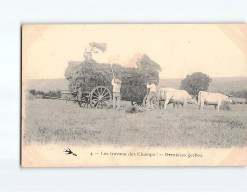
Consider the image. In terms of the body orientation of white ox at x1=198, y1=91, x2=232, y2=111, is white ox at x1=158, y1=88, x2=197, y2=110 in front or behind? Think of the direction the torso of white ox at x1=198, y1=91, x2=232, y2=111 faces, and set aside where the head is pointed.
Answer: behind

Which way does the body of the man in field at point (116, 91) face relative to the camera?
toward the camera

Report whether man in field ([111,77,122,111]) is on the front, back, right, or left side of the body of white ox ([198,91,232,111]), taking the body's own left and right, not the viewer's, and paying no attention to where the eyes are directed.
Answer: back

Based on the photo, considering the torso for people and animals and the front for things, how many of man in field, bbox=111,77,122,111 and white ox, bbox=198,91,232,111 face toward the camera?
1

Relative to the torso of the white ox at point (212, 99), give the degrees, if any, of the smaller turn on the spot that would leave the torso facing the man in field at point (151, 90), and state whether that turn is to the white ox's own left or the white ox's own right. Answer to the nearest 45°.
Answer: approximately 180°

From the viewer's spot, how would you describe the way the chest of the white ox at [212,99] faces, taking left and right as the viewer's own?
facing to the right of the viewer

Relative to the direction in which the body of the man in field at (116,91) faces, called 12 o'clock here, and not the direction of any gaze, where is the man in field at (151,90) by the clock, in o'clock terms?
the man in field at (151,90) is roughly at 9 o'clock from the man in field at (116,91).

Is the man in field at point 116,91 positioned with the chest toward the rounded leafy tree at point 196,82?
no

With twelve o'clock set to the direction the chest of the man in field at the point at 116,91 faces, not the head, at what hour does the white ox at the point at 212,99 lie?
The white ox is roughly at 9 o'clock from the man in field.
